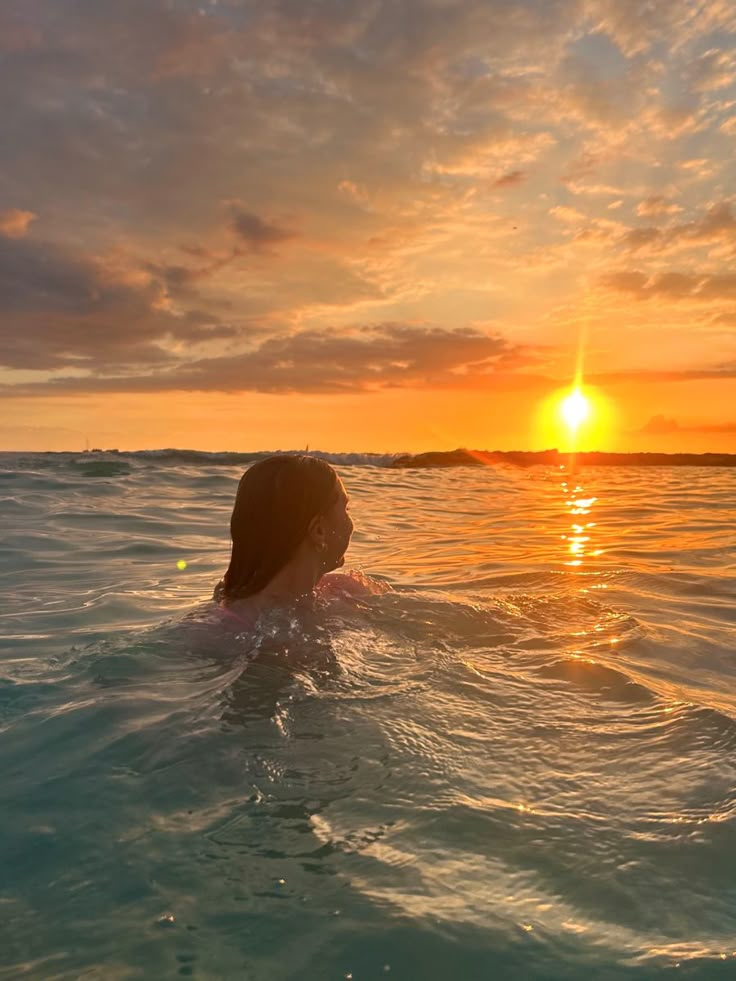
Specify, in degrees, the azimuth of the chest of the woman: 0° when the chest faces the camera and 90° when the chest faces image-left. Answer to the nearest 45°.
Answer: approximately 225°

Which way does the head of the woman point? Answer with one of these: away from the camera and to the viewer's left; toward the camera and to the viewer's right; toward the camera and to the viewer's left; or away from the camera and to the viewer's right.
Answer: away from the camera and to the viewer's right
